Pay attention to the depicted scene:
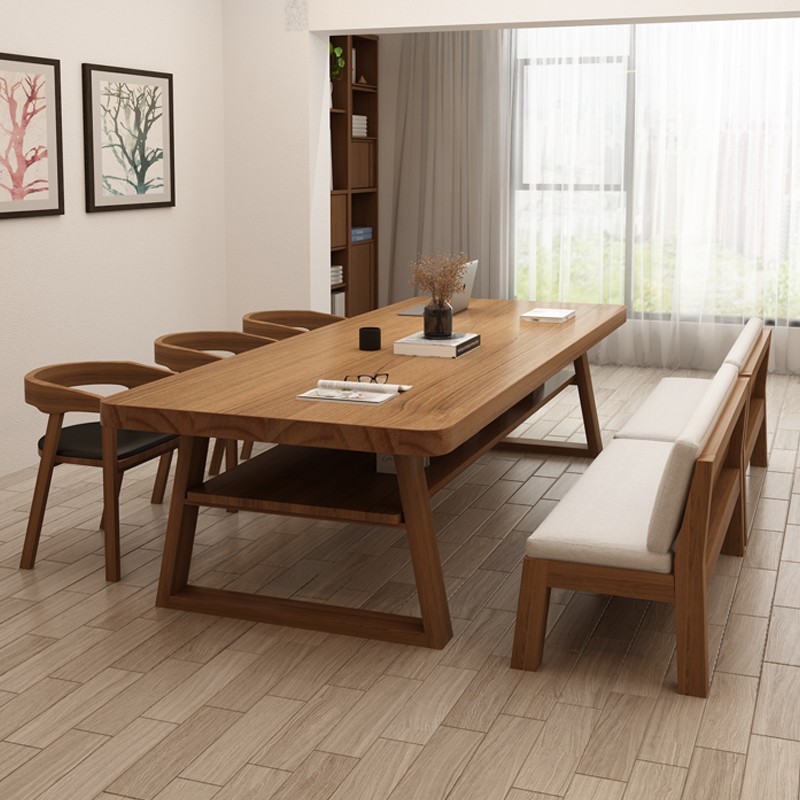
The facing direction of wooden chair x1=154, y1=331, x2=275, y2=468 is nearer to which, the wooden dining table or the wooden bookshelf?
the wooden dining table

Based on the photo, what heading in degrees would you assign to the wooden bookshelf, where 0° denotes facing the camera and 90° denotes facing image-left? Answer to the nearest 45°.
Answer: approximately 315°

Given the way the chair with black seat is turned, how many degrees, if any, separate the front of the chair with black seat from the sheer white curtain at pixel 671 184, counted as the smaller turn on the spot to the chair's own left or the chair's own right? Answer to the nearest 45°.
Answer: approximately 90° to the chair's own left

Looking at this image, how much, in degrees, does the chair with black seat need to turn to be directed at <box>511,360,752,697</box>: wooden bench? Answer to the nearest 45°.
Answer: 0° — it already faces it

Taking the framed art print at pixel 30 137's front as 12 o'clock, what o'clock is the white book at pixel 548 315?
The white book is roughly at 11 o'clock from the framed art print.

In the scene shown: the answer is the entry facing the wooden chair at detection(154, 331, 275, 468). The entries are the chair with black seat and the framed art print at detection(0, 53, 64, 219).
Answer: the framed art print

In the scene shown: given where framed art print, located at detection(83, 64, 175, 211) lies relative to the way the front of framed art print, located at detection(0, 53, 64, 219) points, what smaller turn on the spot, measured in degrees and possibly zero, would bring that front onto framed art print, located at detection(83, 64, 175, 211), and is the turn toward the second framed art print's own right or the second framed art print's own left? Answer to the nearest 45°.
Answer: approximately 90° to the second framed art print's own left

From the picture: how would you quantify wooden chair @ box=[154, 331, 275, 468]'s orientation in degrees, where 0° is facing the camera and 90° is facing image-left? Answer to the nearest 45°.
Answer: approximately 315°

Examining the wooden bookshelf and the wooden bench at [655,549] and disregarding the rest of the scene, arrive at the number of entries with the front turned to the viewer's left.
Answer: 1

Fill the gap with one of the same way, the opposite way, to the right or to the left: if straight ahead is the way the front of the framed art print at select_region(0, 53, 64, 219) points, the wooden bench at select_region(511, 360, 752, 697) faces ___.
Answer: the opposite way

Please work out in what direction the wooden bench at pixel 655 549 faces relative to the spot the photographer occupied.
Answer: facing to the left of the viewer

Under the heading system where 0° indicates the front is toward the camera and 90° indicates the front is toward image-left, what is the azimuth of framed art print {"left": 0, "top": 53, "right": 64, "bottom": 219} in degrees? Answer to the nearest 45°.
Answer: approximately 315°
